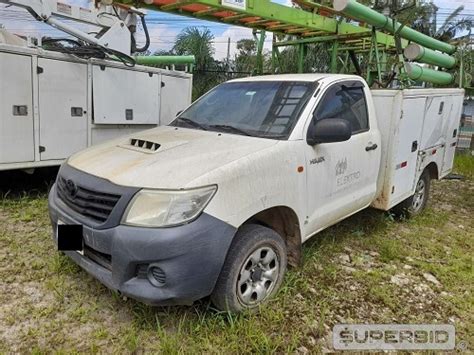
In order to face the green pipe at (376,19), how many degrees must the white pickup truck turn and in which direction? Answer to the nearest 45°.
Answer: approximately 180°

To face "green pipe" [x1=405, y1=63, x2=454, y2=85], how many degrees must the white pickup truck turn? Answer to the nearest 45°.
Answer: approximately 180°

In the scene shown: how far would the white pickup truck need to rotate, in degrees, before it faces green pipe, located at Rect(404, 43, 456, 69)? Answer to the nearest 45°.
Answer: approximately 180°

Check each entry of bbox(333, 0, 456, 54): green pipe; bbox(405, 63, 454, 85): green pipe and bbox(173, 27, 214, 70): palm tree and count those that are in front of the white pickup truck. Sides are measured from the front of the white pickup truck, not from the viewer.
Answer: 0

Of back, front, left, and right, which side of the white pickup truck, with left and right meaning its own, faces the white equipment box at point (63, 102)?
right

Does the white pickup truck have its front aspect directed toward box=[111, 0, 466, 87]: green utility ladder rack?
no

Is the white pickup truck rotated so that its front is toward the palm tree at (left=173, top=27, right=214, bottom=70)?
no
